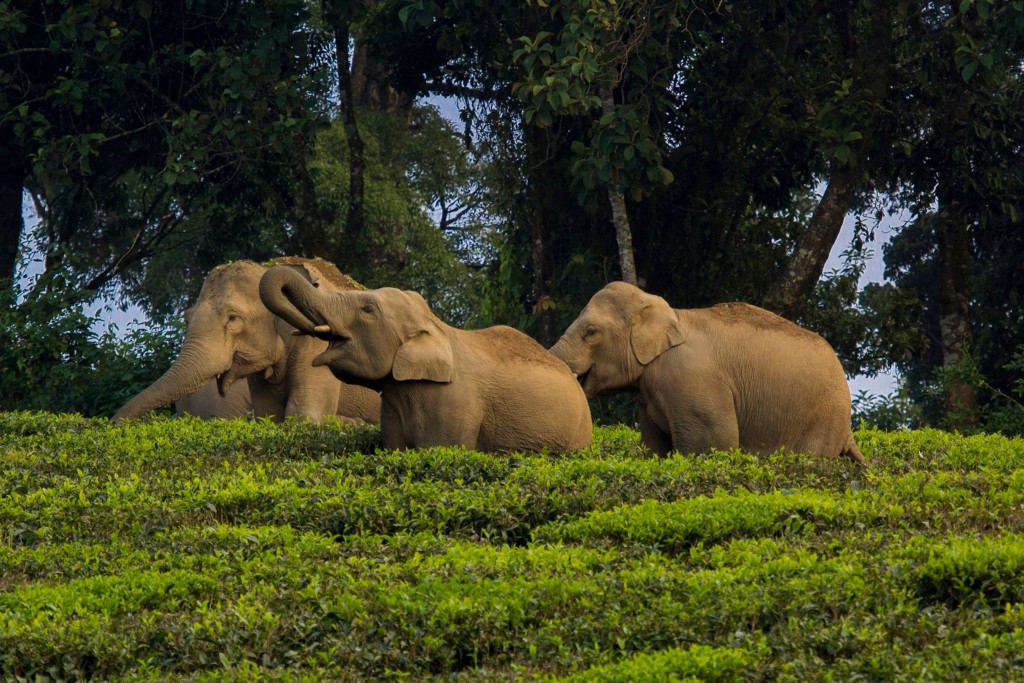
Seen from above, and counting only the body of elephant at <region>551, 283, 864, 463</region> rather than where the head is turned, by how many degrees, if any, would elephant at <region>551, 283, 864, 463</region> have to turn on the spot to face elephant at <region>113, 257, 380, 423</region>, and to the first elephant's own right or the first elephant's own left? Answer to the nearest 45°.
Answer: approximately 45° to the first elephant's own right

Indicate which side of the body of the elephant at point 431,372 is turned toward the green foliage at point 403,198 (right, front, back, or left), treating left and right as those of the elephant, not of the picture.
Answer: right

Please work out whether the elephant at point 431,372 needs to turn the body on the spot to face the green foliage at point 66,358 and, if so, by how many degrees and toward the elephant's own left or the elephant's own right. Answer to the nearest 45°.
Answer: approximately 45° to the elephant's own right

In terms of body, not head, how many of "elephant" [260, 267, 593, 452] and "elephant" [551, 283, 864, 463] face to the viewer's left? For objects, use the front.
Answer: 2

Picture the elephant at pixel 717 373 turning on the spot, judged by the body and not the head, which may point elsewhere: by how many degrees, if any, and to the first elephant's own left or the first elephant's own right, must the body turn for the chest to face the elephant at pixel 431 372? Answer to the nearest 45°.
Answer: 0° — it already faces it

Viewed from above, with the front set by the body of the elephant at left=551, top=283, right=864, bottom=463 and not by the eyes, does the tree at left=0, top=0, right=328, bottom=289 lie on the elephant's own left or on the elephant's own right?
on the elephant's own right

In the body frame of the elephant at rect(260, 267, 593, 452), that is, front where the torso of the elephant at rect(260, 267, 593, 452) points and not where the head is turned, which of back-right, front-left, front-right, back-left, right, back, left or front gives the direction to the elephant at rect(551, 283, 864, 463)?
back

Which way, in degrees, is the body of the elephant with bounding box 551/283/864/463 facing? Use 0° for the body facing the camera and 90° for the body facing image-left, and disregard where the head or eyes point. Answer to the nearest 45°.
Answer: approximately 90°

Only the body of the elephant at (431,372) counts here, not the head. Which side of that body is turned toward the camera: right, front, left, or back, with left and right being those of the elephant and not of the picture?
left
